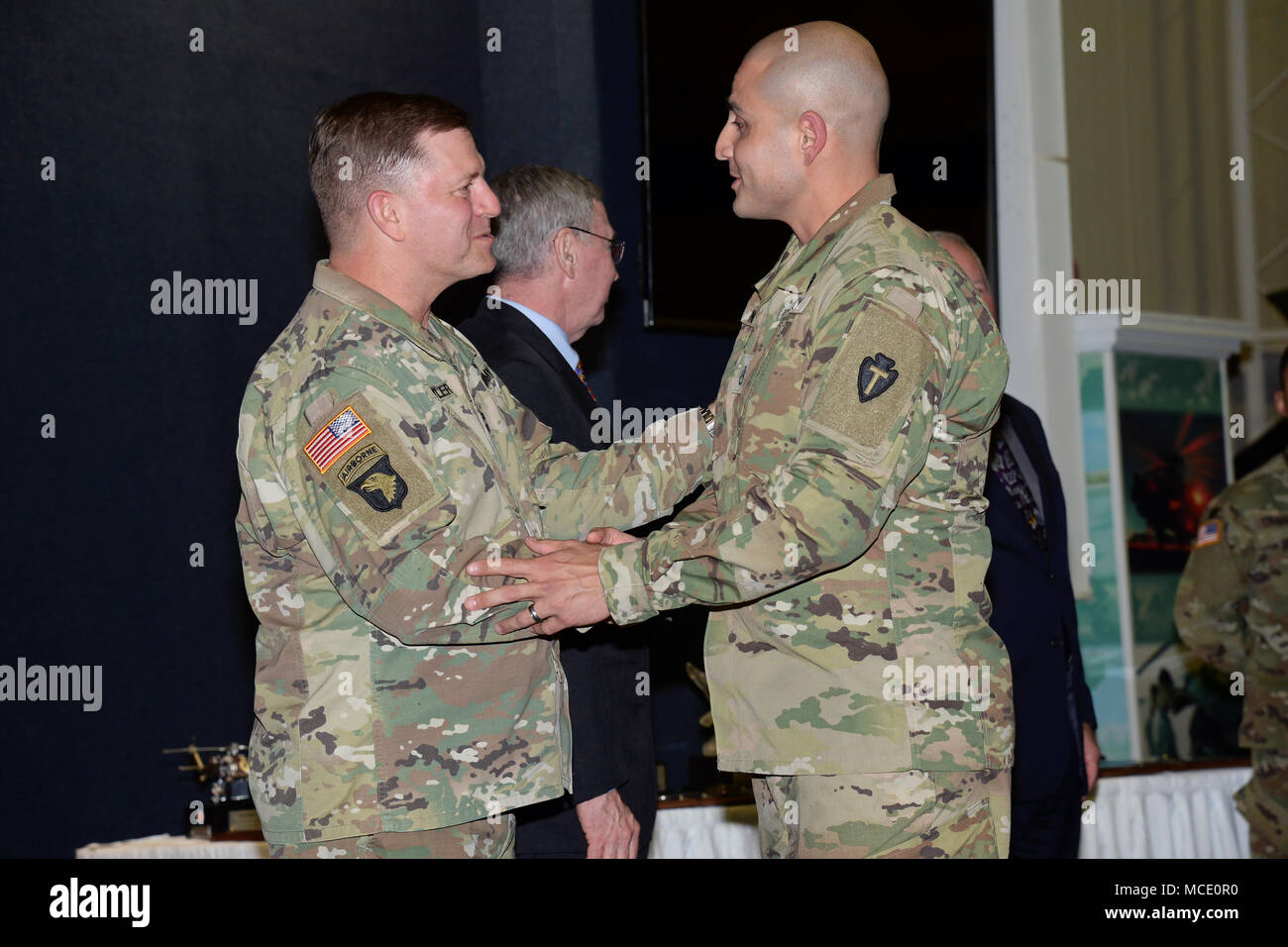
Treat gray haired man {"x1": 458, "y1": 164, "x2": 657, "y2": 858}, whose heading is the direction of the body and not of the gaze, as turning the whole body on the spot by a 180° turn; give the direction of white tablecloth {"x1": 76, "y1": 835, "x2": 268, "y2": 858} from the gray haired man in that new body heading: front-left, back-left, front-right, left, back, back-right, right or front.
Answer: front-right

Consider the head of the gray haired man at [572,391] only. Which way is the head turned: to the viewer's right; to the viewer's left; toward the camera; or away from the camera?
to the viewer's right

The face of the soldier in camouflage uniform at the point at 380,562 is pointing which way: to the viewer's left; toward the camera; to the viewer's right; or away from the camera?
to the viewer's right

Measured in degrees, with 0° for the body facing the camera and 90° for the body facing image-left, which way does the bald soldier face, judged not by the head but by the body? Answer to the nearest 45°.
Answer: approximately 90°

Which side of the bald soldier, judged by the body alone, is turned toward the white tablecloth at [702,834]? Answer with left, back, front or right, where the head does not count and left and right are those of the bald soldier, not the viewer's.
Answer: right

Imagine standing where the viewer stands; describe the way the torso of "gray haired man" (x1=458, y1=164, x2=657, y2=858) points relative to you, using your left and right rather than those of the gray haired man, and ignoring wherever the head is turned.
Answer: facing to the right of the viewer

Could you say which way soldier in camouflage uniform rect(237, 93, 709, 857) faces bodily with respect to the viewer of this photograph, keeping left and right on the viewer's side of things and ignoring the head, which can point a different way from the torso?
facing to the right of the viewer

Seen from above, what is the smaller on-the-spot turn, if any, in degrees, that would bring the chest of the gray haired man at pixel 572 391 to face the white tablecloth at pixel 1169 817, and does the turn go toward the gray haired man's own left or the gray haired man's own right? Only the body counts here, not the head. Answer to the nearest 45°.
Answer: approximately 45° to the gray haired man's own left
